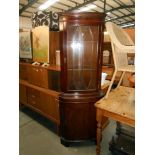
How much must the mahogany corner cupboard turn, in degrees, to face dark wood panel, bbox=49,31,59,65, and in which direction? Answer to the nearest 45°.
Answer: approximately 135° to its right

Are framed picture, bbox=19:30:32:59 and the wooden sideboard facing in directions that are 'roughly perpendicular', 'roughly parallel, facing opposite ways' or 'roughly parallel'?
roughly parallel

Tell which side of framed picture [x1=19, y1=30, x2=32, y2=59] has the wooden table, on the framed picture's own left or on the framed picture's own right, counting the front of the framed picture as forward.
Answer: on the framed picture's own left

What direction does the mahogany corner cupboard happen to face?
toward the camera

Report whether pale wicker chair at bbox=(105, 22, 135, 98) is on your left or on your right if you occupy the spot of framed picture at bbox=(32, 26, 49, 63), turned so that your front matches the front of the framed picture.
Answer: on your left

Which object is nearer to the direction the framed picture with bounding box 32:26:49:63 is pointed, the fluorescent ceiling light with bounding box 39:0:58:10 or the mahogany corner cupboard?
the mahogany corner cupboard

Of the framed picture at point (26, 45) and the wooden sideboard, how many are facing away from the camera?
0

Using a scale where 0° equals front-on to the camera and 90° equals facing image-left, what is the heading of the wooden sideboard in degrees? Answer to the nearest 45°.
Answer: approximately 45°

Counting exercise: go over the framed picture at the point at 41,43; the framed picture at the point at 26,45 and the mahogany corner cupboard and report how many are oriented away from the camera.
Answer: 0

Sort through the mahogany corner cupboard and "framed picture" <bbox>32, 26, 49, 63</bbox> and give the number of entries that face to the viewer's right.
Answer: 0

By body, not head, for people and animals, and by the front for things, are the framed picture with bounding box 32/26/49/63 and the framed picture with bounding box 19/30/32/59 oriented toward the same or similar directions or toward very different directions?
same or similar directions
